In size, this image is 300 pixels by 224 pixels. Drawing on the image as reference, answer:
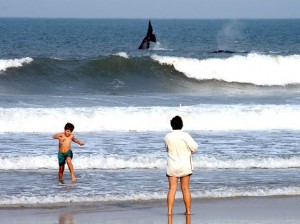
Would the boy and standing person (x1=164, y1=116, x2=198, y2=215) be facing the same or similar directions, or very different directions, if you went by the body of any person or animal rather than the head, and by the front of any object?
very different directions

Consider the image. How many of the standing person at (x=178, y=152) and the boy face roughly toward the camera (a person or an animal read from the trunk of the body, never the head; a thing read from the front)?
1

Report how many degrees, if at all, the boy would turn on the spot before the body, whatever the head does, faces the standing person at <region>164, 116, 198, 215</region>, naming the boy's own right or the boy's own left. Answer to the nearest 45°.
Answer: approximately 45° to the boy's own left

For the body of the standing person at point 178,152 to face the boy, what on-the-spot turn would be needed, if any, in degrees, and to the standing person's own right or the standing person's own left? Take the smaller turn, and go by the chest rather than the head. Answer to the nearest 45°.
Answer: approximately 45° to the standing person's own left

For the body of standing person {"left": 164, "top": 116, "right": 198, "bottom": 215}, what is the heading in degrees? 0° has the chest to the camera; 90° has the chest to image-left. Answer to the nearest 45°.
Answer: approximately 180°

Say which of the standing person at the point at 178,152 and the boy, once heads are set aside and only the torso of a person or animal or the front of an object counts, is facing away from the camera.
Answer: the standing person
